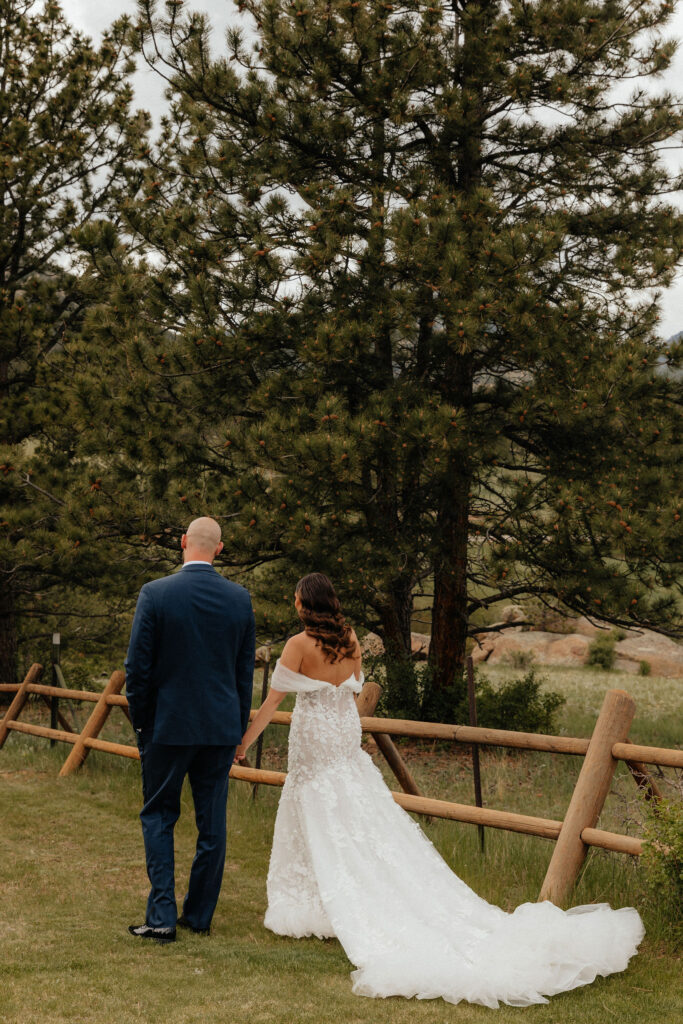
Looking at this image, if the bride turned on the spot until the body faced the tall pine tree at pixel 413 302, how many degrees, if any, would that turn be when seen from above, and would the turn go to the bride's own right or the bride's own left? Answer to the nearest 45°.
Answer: approximately 45° to the bride's own right

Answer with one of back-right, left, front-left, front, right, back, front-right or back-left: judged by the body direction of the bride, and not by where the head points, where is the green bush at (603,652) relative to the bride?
front-right

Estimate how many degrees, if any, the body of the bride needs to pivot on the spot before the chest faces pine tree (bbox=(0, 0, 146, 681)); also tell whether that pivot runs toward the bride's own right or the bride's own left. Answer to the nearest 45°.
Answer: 0° — they already face it

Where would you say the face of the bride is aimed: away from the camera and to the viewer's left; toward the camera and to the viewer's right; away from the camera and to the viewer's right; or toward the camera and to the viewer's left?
away from the camera and to the viewer's left

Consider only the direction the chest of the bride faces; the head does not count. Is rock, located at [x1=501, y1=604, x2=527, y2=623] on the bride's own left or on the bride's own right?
on the bride's own right

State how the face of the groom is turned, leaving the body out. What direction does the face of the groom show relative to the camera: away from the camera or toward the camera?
away from the camera

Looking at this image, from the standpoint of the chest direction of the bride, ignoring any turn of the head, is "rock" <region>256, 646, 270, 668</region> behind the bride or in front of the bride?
in front

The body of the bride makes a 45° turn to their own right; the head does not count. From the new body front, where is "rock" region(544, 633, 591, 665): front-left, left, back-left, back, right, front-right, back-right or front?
front

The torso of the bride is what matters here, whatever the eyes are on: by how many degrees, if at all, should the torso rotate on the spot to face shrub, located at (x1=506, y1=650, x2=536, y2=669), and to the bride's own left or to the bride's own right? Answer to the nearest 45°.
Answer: approximately 45° to the bride's own right

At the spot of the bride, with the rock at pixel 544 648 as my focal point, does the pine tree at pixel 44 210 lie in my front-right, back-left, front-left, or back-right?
front-left

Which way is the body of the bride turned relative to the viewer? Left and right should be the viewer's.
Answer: facing away from the viewer and to the left of the viewer
